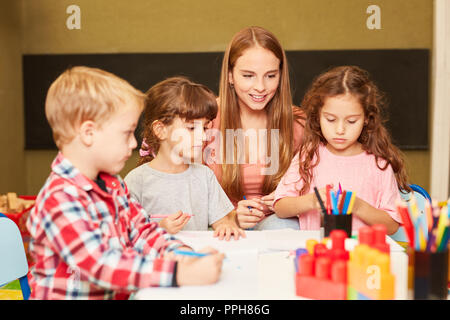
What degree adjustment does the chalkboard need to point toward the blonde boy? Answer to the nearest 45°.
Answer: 0° — it already faces them

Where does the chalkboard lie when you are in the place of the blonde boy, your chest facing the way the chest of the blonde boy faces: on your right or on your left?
on your left

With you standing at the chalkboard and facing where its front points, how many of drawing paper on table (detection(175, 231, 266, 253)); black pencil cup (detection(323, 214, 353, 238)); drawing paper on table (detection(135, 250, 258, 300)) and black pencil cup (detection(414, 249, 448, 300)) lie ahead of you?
4

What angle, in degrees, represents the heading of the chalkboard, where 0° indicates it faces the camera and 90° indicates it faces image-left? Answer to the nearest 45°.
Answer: approximately 0°

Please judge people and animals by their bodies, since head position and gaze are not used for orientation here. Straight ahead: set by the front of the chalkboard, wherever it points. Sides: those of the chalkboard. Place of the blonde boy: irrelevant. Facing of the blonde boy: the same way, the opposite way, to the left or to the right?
to the left

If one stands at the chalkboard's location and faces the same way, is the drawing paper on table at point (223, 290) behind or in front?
in front

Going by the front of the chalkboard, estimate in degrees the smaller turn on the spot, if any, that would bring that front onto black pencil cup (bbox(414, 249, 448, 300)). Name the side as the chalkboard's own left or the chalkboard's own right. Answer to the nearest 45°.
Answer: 0° — it already faces it

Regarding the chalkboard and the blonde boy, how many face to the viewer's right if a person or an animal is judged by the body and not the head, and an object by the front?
1

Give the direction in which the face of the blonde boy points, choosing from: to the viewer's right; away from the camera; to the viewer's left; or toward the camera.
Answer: to the viewer's right

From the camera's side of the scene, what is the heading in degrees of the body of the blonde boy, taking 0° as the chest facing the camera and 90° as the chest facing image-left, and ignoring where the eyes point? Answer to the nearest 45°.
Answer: approximately 270°
